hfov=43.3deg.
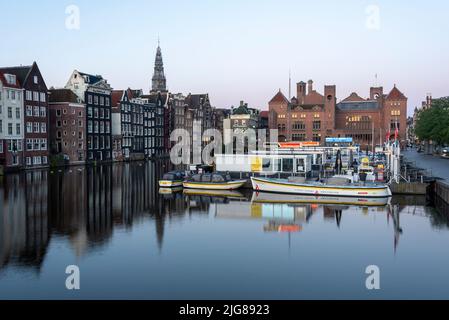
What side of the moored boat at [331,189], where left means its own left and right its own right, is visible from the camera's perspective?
left
